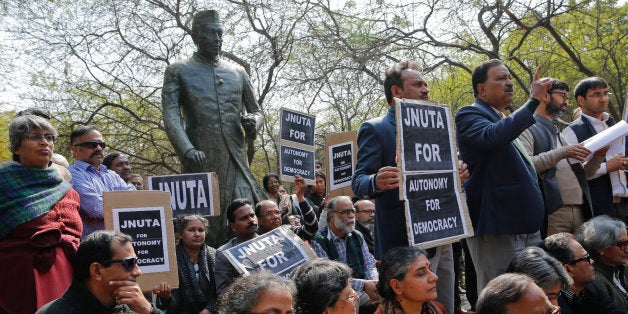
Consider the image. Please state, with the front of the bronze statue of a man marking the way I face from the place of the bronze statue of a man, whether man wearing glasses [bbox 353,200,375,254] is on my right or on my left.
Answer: on my left

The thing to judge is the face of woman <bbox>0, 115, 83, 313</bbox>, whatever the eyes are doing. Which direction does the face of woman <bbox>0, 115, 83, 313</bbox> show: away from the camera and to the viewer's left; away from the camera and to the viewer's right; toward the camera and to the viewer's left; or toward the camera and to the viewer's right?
toward the camera and to the viewer's right

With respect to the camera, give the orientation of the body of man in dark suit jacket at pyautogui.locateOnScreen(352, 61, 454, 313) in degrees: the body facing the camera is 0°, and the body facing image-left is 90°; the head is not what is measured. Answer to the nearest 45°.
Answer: approximately 315°

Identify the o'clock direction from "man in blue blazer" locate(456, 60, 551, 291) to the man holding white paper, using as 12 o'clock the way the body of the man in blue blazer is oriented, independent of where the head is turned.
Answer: The man holding white paper is roughly at 10 o'clock from the man in blue blazer.

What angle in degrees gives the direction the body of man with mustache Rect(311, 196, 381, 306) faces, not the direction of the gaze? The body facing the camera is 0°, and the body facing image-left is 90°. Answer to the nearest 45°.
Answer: approximately 315°
